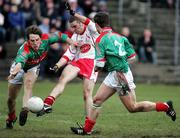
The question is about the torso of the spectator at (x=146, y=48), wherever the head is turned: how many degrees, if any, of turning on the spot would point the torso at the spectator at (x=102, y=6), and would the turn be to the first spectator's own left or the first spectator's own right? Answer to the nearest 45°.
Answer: approximately 135° to the first spectator's own right

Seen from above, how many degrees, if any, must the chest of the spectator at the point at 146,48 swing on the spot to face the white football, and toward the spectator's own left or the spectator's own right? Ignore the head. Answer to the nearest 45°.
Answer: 0° — they already face it

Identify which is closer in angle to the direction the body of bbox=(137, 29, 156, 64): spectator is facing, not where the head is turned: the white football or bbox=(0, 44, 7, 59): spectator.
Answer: the white football

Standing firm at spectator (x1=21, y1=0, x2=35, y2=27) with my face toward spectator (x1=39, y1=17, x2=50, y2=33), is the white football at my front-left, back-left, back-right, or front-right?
front-right

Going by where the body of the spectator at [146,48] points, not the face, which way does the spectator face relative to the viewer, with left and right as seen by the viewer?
facing the viewer

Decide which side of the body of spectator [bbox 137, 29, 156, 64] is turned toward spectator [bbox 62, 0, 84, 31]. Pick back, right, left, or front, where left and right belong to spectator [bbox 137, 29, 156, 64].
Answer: right

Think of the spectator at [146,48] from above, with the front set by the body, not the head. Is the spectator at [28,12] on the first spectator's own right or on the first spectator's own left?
on the first spectator's own right

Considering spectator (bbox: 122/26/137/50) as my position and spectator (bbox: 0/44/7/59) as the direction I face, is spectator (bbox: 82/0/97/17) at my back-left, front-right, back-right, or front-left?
front-right
